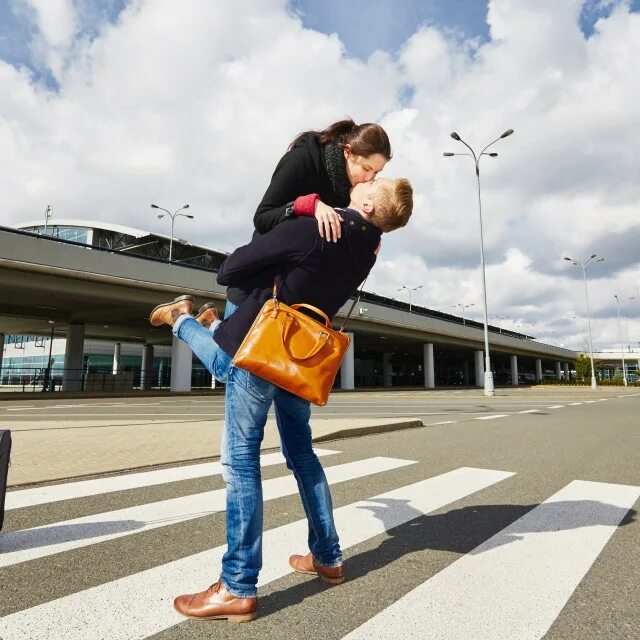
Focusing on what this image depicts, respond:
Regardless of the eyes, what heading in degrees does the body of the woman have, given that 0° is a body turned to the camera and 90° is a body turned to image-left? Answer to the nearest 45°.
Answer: approximately 270°

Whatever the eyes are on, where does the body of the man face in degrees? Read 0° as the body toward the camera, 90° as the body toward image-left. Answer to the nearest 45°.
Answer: approximately 90°
